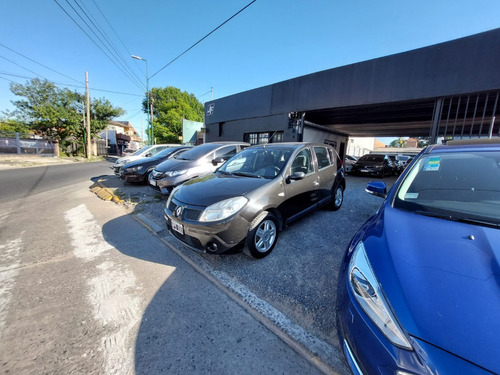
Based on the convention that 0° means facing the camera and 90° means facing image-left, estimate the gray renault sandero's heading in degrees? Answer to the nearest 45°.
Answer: approximately 45°

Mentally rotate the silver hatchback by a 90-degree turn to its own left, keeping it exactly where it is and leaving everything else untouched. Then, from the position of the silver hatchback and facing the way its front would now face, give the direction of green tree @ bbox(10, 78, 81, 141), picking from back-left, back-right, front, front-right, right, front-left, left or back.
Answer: back

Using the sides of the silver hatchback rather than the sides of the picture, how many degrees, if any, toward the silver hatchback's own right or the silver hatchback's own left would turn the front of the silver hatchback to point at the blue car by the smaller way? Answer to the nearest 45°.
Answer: approximately 45° to the silver hatchback's own left

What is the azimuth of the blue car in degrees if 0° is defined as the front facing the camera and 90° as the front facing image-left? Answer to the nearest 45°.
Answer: approximately 0°

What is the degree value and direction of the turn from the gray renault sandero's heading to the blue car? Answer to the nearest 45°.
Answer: approximately 90° to its left

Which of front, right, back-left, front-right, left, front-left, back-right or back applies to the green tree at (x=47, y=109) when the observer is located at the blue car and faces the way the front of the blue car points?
right

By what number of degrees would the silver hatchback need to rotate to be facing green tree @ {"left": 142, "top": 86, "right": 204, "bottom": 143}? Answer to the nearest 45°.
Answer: approximately 135° to its right

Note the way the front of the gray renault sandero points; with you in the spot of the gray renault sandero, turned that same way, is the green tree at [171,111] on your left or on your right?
on your right

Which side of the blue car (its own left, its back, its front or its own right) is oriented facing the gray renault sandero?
right

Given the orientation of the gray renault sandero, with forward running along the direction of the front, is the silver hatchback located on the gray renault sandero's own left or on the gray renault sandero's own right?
on the gray renault sandero's own right

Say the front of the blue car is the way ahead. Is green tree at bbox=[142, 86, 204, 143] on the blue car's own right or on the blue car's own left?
on the blue car's own right

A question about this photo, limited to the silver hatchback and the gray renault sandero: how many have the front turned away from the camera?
0

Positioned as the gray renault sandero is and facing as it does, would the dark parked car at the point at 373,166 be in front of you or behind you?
behind

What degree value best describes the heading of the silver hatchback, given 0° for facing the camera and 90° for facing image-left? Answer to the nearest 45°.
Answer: approximately 45°

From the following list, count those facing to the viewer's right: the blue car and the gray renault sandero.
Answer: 0
